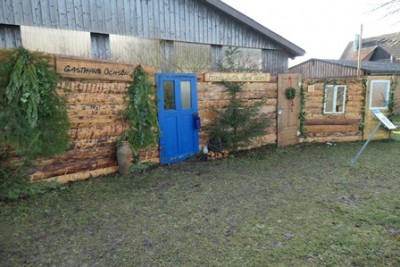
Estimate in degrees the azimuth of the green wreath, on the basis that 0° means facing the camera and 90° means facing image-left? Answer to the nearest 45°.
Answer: approximately 0°

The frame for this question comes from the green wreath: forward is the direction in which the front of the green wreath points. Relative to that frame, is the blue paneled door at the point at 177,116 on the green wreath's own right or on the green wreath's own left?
on the green wreath's own right

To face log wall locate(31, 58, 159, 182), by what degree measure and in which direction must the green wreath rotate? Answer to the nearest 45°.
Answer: approximately 45° to its right

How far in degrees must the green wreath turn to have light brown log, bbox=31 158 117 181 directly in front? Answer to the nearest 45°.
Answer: approximately 45° to its right

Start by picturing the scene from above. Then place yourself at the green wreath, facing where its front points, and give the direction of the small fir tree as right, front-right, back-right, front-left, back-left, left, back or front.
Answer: front-right

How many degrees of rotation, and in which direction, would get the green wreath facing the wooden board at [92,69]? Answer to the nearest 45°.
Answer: approximately 45° to its right

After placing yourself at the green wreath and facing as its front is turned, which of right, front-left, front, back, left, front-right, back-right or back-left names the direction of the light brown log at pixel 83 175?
front-right
